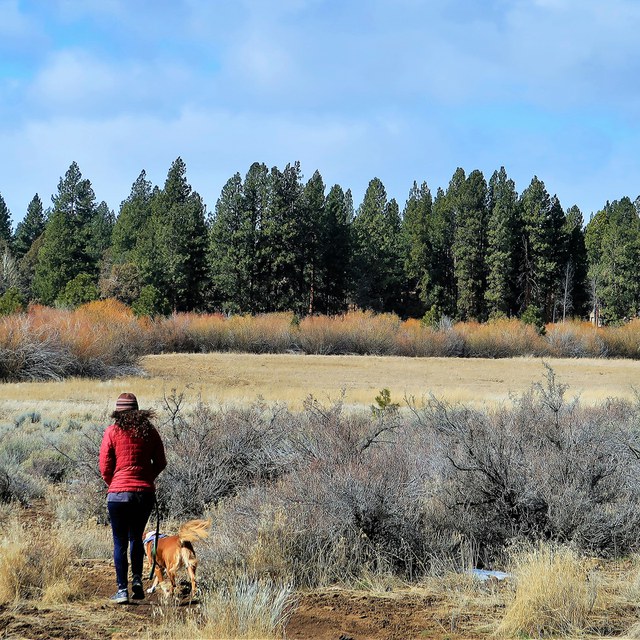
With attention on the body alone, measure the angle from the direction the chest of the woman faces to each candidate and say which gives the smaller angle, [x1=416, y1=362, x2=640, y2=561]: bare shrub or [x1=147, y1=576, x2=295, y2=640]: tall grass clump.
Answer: the bare shrub

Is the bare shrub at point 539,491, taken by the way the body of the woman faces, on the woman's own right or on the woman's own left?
on the woman's own right

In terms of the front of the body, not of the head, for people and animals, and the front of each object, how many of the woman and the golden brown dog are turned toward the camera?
0

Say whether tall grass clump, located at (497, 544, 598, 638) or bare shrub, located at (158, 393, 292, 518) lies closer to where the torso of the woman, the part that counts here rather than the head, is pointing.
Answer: the bare shrub

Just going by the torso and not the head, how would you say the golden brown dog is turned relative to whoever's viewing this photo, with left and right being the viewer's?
facing away from the viewer and to the left of the viewer

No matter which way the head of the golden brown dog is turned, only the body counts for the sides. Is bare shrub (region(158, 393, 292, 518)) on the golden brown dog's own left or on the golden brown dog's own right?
on the golden brown dog's own right

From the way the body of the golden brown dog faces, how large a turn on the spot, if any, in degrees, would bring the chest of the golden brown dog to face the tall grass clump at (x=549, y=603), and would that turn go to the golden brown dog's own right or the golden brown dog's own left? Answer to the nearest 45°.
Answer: approximately 135° to the golden brown dog's own right

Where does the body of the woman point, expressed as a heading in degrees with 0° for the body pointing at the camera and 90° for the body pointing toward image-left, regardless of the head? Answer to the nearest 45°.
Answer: approximately 180°

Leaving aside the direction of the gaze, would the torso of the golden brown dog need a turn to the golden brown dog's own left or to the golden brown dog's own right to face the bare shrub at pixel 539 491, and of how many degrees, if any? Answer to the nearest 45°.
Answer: approximately 90° to the golden brown dog's own right

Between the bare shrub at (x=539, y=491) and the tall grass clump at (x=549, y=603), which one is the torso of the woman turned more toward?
the bare shrub

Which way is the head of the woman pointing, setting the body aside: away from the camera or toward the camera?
away from the camera

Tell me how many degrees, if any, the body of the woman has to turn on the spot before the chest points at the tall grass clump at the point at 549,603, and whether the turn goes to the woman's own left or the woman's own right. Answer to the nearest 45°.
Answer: approximately 90° to the woman's own right
